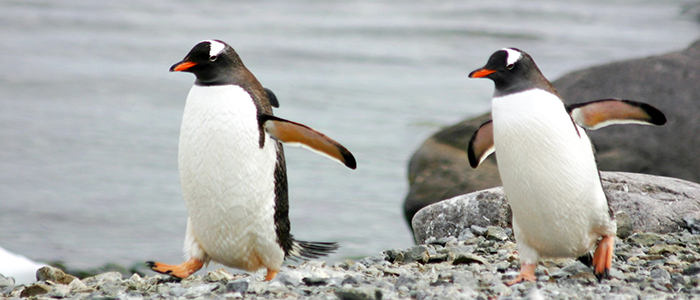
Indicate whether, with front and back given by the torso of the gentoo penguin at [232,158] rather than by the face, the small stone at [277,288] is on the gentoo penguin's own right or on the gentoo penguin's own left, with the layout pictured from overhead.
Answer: on the gentoo penguin's own left

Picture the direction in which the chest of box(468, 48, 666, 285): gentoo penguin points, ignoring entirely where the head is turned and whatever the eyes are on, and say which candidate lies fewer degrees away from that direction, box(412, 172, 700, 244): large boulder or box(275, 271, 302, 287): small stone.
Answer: the small stone

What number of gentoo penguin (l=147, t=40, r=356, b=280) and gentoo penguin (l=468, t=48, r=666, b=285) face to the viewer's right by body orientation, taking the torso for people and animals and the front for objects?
0

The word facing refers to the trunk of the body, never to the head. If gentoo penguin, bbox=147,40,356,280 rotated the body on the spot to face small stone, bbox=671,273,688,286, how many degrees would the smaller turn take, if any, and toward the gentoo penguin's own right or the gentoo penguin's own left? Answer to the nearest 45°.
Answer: approximately 135° to the gentoo penguin's own left

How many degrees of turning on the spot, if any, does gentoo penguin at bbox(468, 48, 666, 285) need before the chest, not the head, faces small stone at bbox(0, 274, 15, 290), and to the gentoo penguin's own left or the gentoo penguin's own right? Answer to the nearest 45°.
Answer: approximately 45° to the gentoo penguin's own right

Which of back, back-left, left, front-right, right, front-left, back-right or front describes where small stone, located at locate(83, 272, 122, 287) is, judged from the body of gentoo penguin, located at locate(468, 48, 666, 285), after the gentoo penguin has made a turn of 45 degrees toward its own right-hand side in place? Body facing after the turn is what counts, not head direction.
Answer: front

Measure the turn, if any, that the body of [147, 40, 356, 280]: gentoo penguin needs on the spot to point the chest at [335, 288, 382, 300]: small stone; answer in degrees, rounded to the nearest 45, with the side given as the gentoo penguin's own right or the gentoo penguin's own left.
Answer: approximately 90° to the gentoo penguin's own left

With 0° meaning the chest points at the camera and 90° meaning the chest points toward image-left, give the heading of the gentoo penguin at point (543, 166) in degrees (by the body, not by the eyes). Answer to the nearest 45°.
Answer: approximately 45°

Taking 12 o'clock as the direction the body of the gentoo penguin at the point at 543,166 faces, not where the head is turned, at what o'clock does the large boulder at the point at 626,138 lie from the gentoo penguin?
The large boulder is roughly at 5 o'clock from the gentoo penguin.

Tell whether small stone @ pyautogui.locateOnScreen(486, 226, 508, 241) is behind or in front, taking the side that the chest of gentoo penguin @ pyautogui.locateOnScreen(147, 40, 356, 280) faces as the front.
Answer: behind

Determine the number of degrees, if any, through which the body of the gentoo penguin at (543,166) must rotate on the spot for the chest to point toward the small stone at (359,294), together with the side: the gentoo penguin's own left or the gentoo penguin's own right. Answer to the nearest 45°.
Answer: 0° — it already faces it

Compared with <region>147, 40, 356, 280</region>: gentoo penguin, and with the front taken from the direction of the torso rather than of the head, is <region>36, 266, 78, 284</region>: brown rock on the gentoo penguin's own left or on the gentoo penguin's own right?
on the gentoo penguin's own right

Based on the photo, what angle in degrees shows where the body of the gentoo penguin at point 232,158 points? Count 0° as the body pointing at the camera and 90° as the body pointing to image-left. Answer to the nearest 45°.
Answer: approximately 45°

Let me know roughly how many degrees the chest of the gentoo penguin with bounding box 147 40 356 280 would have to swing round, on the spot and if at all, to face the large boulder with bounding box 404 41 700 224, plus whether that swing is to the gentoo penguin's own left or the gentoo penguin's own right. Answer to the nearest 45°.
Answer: approximately 180°

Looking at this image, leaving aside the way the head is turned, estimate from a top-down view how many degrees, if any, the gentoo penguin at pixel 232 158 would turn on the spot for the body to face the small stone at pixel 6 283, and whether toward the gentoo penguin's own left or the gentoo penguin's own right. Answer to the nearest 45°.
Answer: approximately 90° to the gentoo penguin's own right
